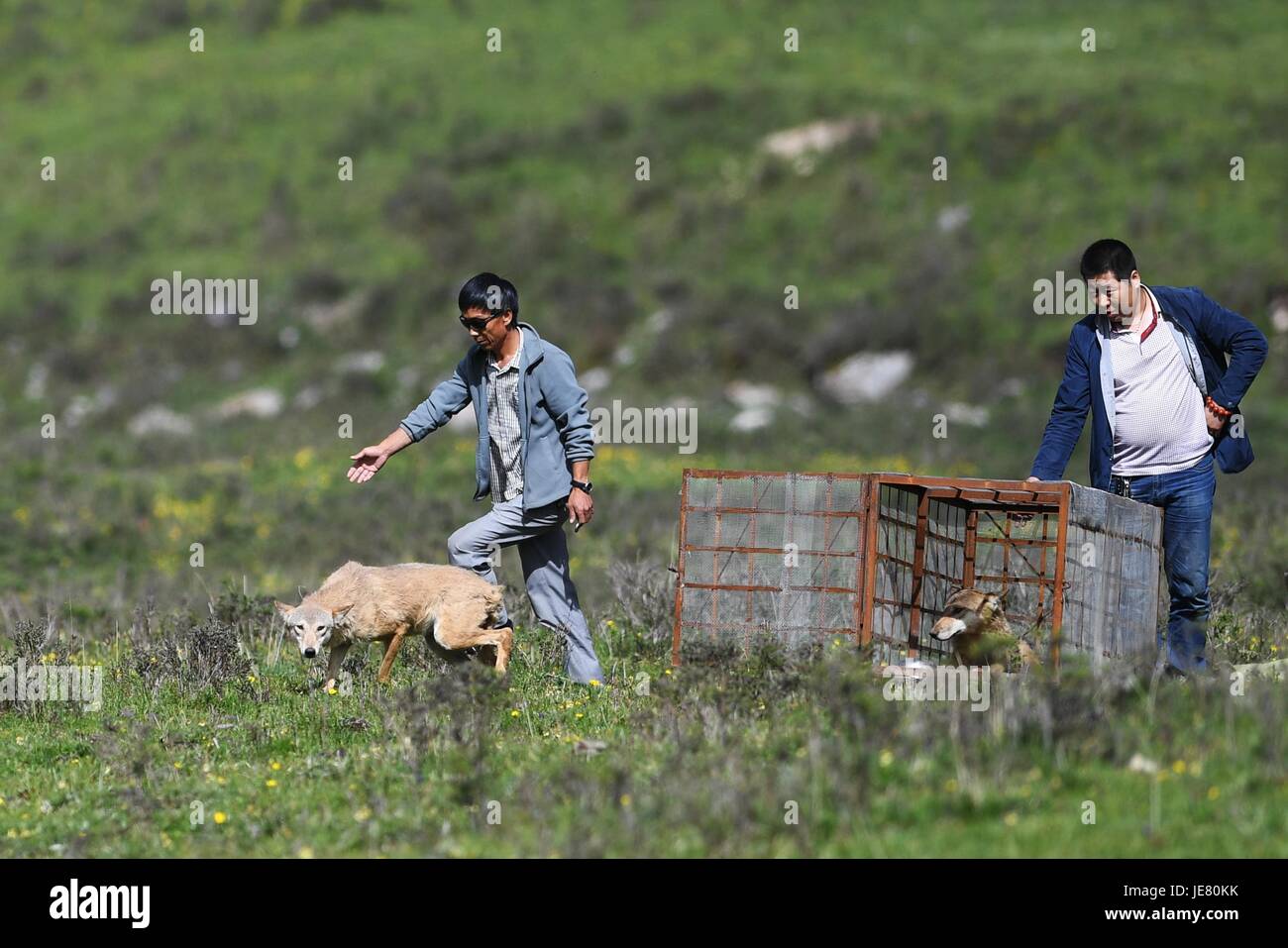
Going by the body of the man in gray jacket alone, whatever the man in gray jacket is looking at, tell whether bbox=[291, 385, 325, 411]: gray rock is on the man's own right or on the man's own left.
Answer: on the man's own right

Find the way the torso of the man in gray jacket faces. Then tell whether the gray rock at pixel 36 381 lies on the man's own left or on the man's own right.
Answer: on the man's own right

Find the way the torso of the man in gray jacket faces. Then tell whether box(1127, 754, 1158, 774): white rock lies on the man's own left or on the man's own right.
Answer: on the man's own left

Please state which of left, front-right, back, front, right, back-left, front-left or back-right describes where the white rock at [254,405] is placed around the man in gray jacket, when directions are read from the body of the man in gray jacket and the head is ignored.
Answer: back-right

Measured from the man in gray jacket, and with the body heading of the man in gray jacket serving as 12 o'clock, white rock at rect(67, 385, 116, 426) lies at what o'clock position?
The white rock is roughly at 4 o'clock from the man in gray jacket.

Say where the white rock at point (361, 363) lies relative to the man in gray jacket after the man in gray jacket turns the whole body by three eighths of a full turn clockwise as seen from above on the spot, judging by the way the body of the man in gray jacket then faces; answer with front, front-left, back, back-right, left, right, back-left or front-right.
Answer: front

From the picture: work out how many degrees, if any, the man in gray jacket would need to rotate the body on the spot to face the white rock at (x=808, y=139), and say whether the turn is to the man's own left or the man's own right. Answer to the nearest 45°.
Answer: approximately 135° to the man's own right

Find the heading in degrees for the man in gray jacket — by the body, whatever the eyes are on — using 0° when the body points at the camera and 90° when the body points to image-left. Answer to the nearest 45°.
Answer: approximately 45°

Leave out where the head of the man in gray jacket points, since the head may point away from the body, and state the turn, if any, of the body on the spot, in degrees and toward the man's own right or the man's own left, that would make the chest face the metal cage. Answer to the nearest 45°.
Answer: approximately 135° to the man's own left
